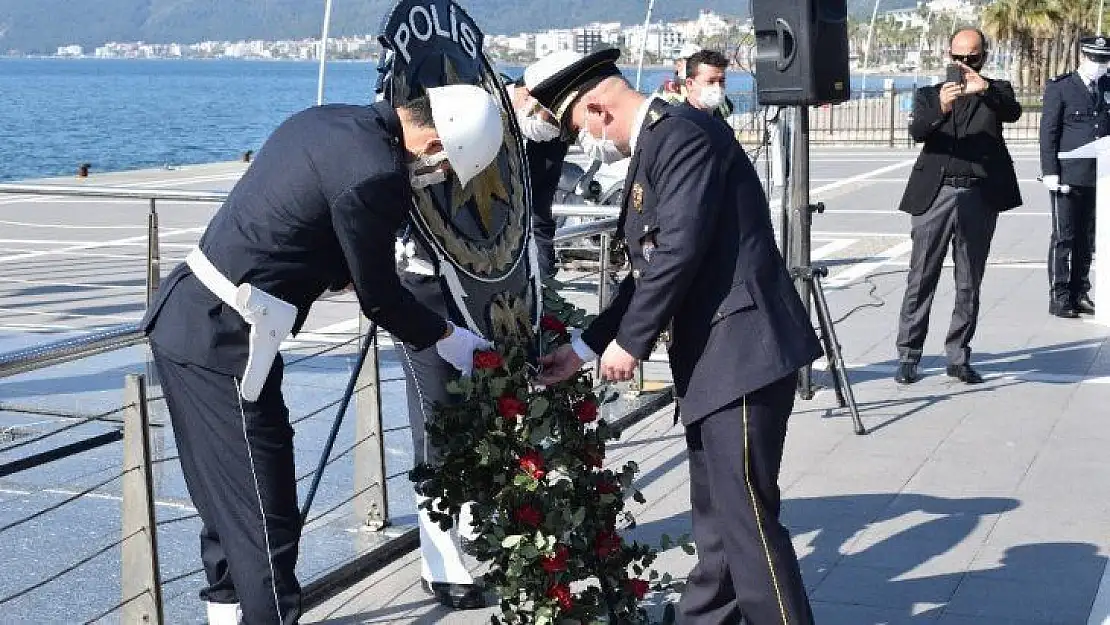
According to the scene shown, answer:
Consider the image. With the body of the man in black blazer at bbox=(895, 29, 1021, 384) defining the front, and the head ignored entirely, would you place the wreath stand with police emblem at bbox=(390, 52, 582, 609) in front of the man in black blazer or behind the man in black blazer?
in front

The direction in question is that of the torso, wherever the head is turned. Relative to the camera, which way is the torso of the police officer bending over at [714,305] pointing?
to the viewer's left

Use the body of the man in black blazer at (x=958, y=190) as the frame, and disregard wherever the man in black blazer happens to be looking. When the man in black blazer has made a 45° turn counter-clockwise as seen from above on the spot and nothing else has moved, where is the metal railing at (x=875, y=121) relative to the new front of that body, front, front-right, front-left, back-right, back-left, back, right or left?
back-left

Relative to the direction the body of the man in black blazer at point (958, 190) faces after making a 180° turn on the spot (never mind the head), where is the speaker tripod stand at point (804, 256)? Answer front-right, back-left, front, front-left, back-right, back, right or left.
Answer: back-left

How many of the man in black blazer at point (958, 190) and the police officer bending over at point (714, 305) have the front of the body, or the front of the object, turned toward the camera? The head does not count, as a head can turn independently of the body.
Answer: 1

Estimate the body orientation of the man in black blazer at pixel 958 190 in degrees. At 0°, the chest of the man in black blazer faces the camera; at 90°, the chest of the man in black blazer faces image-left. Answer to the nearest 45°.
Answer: approximately 0°

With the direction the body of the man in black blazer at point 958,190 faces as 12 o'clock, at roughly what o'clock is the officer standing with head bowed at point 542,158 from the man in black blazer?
The officer standing with head bowed is roughly at 1 o'clock from the man in black blazer.

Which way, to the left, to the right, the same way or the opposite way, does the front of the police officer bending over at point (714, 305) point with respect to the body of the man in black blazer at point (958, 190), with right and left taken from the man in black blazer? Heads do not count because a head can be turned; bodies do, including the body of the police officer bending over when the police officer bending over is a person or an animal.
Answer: to the right

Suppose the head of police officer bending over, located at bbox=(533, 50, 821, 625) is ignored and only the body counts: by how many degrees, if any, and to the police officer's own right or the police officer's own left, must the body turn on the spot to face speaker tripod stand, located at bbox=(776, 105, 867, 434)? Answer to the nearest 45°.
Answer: approximately 90° to the police officer's own right
